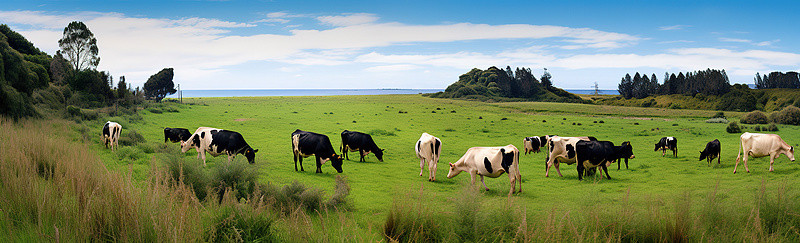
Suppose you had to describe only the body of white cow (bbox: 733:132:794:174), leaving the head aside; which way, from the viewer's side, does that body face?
to the viewer's right

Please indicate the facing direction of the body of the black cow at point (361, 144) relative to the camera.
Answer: to the viewer's right

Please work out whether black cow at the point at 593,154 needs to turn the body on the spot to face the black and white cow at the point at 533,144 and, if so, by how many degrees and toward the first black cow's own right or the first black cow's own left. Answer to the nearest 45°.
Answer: approximately 90° to the first black cow's own left

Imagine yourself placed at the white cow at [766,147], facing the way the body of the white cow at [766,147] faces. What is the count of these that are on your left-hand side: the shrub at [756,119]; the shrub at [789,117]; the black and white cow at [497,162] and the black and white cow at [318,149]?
2

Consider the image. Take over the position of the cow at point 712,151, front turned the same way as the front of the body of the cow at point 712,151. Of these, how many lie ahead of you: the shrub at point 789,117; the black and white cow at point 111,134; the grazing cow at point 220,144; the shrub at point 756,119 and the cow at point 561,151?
3

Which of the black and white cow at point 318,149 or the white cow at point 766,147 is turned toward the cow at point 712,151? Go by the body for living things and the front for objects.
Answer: the black and white cow

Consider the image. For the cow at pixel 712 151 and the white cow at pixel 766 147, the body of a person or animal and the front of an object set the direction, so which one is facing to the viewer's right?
the white cow

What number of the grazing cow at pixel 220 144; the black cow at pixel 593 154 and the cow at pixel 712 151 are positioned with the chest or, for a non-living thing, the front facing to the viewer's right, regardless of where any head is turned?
2

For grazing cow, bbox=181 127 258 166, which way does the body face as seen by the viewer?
to the viewer's right

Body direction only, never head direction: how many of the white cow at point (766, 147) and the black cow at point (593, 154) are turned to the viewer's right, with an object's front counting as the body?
2

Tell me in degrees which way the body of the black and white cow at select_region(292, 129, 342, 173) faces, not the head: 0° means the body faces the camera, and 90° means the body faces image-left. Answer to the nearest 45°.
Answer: approximately 270°

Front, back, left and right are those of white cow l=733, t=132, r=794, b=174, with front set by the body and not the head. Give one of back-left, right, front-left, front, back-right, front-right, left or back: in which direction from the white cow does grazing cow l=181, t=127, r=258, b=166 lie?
back-right

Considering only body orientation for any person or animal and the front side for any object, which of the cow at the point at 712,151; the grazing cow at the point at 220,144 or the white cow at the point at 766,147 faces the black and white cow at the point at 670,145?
the grazing cow
